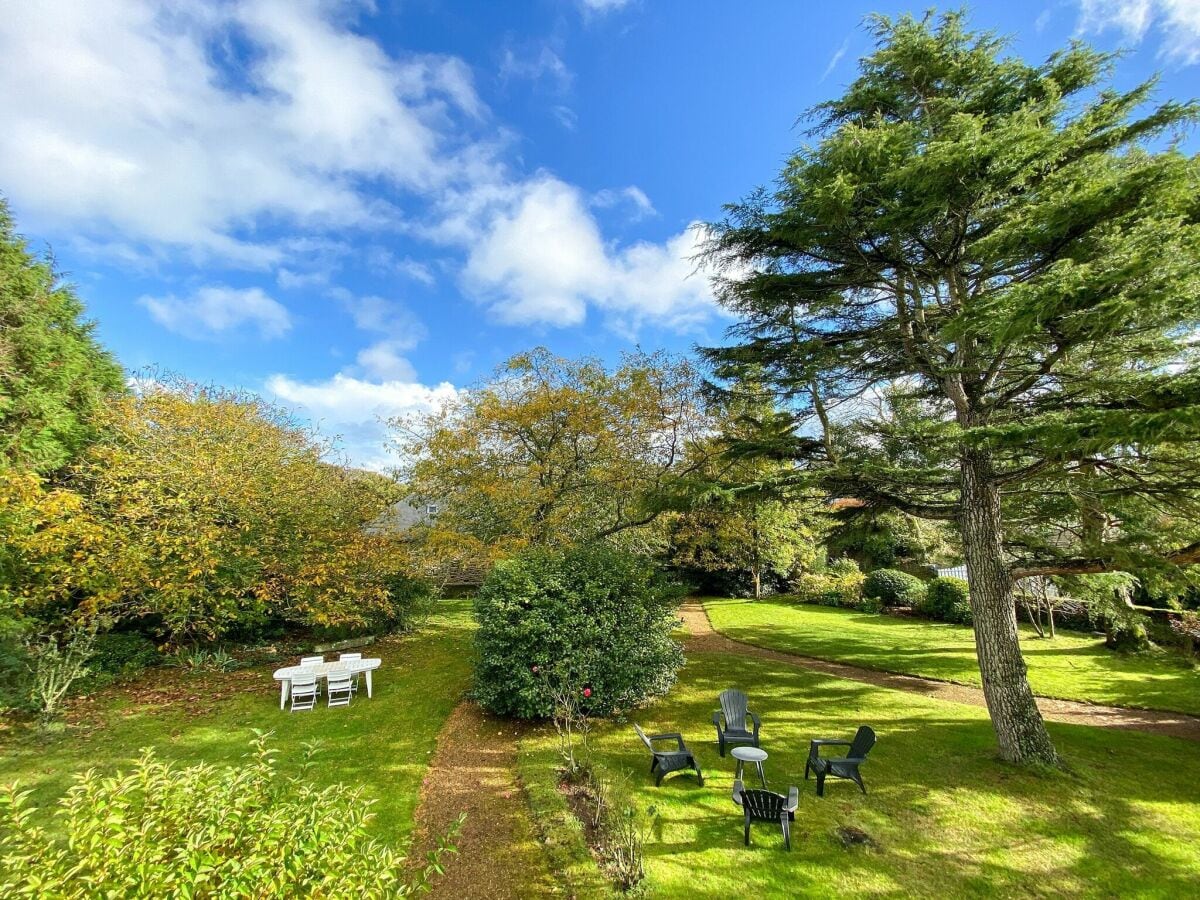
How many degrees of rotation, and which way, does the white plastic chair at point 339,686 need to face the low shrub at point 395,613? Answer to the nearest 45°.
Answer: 0° — it already faces it

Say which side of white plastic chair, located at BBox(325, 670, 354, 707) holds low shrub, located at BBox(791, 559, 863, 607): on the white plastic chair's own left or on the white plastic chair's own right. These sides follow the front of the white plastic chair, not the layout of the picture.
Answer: on the white plastic chair's own right

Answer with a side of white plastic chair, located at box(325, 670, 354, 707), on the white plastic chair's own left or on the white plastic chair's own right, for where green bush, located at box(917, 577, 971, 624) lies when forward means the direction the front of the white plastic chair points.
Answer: on the white plastic chair's own right

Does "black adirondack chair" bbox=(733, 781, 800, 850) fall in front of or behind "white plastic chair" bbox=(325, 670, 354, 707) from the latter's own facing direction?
behind

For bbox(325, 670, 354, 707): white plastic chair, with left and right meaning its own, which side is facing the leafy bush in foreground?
back

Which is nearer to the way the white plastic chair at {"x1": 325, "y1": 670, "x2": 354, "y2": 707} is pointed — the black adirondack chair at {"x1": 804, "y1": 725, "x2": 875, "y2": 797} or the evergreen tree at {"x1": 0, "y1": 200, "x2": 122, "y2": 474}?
the evergreen tree

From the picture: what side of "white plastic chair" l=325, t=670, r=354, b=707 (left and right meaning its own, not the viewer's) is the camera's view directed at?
back

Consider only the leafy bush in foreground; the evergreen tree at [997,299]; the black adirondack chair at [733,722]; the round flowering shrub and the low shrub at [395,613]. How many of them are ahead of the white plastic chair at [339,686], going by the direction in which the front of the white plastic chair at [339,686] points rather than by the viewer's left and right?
1

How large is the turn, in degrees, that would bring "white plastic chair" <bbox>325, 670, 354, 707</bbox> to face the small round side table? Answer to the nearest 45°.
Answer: approximately 135° to its right

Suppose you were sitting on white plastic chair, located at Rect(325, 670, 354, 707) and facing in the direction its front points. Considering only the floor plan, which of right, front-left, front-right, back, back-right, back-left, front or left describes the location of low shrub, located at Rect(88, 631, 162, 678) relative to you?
front-left

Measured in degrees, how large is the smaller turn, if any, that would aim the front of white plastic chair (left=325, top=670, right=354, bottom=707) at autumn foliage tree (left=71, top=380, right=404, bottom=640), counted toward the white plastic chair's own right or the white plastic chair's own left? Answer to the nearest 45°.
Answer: approximately 45° to the white plastic chair's own left

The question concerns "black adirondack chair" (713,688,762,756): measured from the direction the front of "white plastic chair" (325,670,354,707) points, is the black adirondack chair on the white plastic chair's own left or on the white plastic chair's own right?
on the white plastic chair's own right

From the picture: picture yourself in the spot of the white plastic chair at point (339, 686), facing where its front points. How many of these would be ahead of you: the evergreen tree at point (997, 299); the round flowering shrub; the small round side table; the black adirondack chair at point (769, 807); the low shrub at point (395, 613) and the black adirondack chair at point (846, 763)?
1
